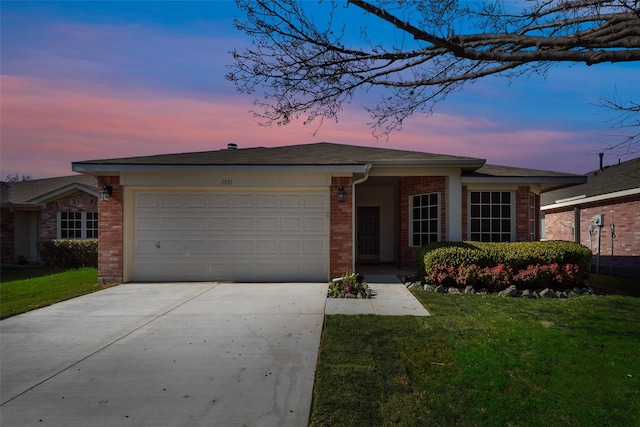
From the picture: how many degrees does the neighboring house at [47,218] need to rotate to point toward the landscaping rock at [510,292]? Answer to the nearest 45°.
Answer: approximately 45° to its left

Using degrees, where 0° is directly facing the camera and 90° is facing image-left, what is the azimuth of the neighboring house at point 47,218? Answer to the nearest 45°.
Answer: approximately 0°

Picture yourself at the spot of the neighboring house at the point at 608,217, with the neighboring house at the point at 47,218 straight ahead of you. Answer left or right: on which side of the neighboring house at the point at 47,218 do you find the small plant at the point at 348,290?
left

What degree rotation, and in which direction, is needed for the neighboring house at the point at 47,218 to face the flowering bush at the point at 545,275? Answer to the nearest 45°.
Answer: approximately 45° to its left

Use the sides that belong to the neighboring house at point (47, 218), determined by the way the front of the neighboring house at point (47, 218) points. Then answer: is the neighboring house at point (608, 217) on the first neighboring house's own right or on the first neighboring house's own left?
on the first neighboring house's own left

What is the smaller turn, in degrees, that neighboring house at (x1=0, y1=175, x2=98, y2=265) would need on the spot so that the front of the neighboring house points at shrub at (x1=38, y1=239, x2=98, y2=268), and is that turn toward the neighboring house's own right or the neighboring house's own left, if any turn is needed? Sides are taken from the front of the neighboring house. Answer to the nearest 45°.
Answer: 0° — it already faces it
